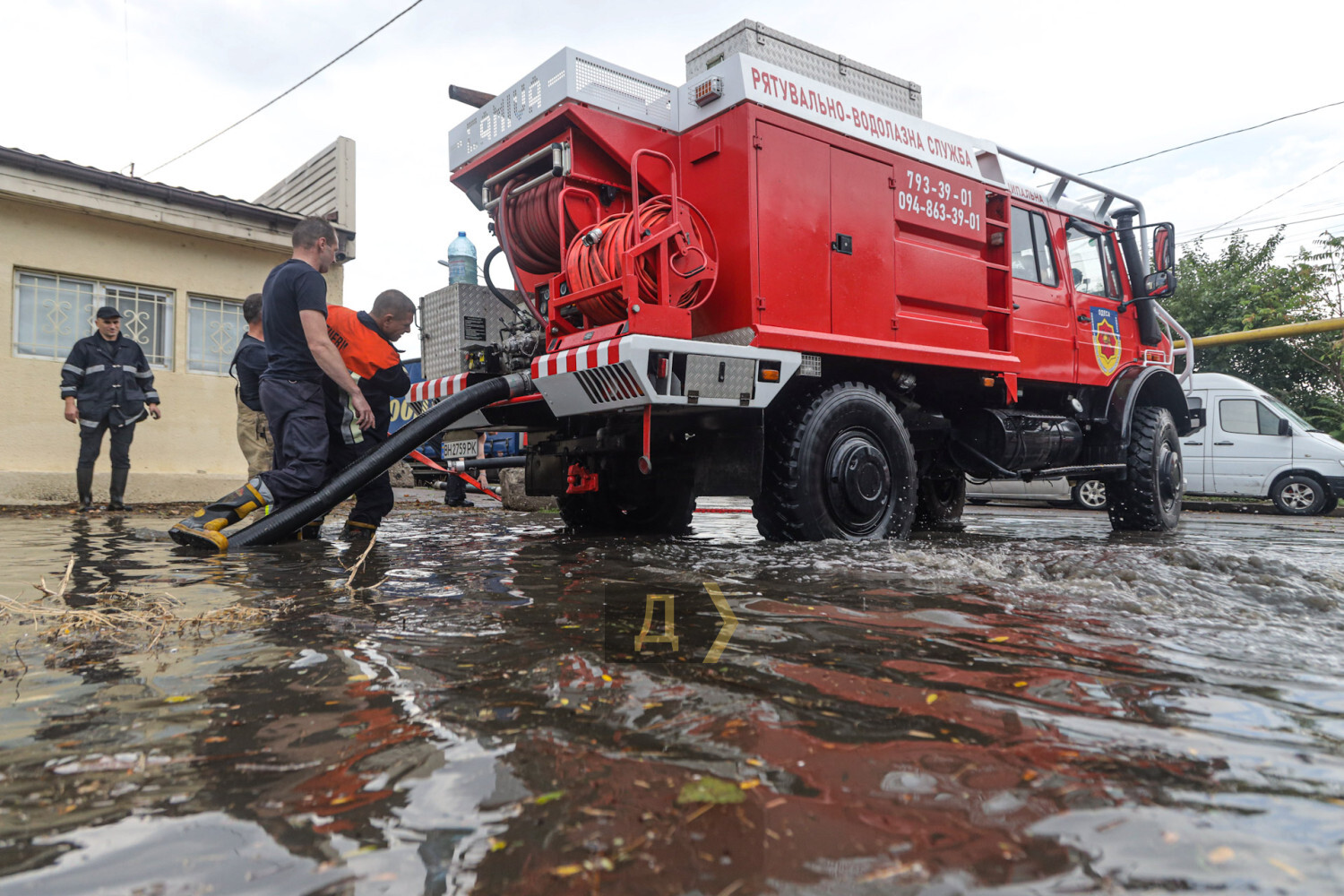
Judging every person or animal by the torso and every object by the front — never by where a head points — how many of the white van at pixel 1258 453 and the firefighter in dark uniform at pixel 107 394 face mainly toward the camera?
1

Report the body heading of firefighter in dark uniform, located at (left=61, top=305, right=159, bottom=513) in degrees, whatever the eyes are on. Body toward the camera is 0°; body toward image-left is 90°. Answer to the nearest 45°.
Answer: approximately 0°

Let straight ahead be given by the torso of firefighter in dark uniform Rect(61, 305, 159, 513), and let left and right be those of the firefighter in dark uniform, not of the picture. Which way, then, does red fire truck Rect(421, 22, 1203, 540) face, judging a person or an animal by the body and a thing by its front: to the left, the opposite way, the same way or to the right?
to the left

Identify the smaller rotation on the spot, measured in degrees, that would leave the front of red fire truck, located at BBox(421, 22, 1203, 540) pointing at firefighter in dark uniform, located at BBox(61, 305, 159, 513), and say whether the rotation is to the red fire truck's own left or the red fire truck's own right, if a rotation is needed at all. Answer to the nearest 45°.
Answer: approximately 135° to the red fire truck's own left

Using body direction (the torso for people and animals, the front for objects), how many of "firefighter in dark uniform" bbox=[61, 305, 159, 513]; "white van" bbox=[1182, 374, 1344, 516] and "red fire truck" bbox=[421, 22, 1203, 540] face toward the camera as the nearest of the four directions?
1

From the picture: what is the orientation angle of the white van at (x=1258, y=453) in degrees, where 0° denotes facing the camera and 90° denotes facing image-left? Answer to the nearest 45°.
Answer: approximately 270°

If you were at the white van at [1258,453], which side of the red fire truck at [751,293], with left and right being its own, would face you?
front

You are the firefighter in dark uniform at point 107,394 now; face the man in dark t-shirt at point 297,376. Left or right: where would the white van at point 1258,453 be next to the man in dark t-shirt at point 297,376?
left

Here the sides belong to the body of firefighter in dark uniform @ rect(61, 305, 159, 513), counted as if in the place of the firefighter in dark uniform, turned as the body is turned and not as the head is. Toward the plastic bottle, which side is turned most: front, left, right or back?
left

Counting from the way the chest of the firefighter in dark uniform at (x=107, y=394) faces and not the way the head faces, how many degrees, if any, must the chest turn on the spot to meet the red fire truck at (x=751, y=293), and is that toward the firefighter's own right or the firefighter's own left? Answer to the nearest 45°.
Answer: approximately 45° to the firefighter's own left

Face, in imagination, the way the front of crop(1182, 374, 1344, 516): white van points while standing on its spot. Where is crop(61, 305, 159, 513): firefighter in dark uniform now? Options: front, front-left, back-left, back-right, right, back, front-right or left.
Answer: back-right

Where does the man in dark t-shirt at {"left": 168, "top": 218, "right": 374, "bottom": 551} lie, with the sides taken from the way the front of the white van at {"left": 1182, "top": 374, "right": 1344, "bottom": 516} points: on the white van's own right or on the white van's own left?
on the white van's own right
